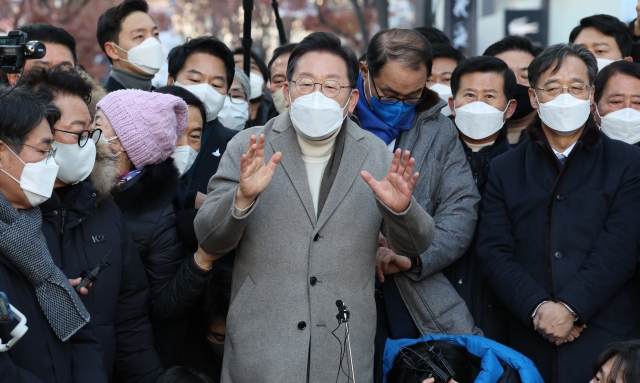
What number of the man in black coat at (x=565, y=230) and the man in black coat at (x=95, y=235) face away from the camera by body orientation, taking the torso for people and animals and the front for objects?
0

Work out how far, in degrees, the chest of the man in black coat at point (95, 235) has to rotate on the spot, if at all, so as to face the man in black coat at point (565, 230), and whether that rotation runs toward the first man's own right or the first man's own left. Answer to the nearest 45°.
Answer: approximately 45° to the first man's own left

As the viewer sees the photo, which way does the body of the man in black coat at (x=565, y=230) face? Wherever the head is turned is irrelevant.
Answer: toward the camera

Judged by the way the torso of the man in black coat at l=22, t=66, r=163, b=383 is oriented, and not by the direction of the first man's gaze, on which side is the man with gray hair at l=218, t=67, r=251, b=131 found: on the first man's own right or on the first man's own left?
on the first man's own left

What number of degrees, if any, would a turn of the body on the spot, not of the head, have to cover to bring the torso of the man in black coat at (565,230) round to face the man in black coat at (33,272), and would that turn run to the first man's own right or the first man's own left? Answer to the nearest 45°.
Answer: approximately 45° to the first man's own right
